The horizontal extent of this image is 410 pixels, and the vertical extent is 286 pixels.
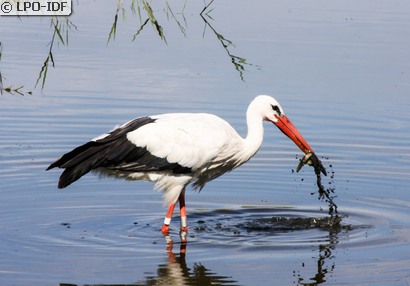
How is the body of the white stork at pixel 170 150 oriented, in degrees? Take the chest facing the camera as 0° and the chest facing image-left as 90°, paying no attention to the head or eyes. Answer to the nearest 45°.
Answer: approximately 270°
